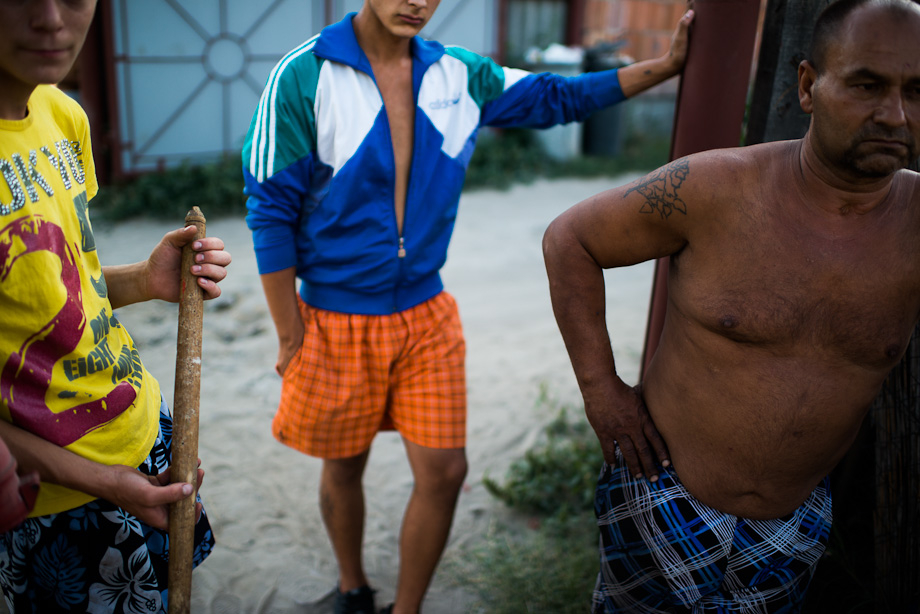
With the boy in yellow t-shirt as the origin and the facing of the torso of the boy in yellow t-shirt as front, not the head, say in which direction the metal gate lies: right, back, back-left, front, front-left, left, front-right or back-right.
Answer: back-left

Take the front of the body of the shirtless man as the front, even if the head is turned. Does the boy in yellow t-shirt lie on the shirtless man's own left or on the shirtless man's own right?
on the shirtless man's own right

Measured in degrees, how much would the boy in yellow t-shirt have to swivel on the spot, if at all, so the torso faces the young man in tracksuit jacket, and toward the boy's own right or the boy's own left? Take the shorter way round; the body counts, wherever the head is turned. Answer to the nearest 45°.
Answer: approximately 90° to the boy's own left

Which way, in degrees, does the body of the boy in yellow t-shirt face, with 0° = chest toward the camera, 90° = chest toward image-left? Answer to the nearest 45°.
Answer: approximately 315°

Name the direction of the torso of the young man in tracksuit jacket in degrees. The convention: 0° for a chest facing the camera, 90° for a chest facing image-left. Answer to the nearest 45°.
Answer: approximately 315°

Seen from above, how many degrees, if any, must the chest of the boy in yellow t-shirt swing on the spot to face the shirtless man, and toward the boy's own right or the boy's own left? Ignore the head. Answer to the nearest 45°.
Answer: approximately 45° to the boy's own left

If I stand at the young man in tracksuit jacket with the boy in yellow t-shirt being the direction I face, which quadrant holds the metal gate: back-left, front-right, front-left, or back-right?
back-right
